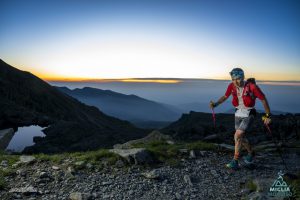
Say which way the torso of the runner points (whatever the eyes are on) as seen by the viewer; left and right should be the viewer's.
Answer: facing the viewer and to the left of the viewer
